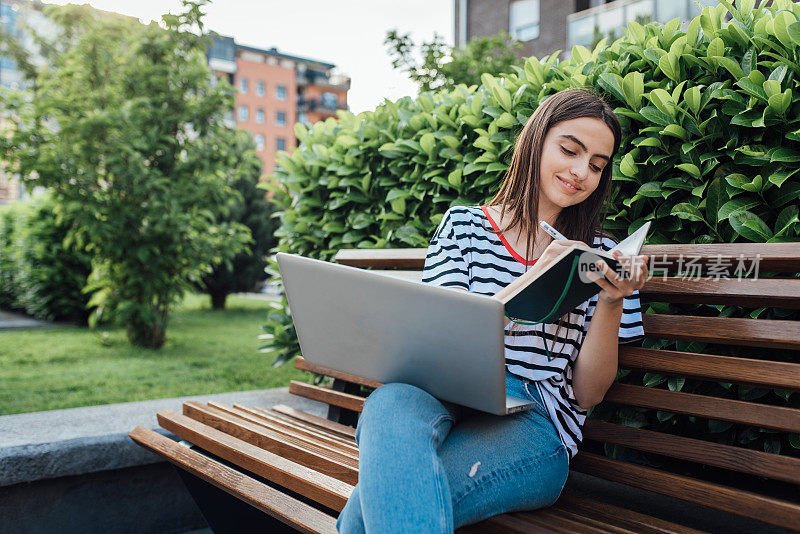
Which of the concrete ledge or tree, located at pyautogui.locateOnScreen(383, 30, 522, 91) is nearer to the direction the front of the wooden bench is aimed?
the concrete ledge

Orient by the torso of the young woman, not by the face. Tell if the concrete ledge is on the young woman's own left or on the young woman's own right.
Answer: on the young woman's own right

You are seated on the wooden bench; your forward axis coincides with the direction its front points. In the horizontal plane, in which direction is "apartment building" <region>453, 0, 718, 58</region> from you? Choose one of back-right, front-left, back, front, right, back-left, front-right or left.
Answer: back-right

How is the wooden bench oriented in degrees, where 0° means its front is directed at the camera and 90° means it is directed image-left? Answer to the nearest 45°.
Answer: approximately 45°

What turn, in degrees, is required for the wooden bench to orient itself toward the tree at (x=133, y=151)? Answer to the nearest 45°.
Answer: approximately 90° to its right

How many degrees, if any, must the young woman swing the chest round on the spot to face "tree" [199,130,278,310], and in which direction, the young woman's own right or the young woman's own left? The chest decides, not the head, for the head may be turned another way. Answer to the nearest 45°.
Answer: approximately 90° to the young woman's own right

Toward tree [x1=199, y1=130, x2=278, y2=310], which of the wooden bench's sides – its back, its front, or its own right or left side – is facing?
right

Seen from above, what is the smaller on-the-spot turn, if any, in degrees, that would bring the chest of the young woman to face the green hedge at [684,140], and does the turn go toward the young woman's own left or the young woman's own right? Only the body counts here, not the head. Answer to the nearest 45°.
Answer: approximately 180°

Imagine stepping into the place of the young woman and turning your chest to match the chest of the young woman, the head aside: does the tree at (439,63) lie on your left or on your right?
on your right
